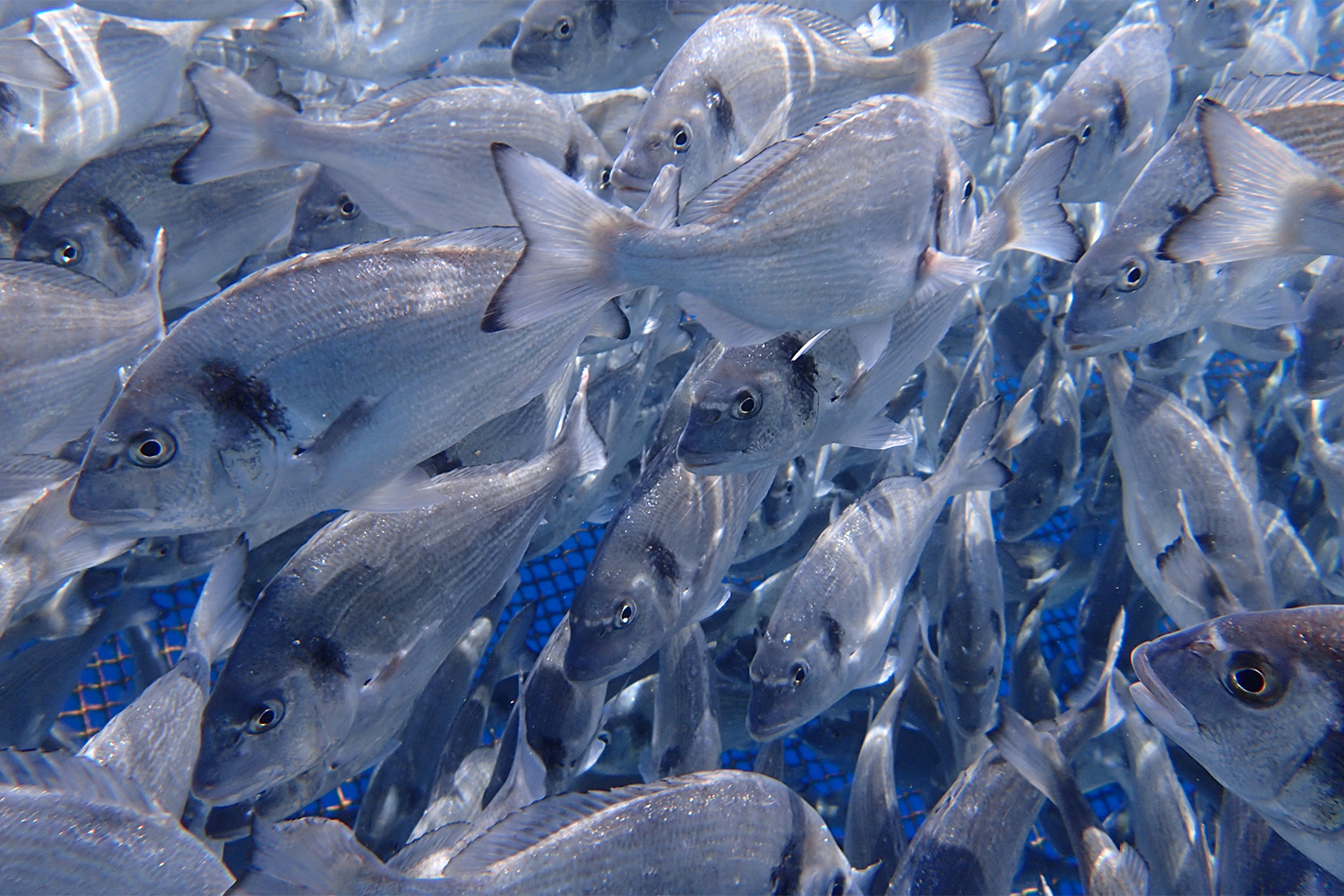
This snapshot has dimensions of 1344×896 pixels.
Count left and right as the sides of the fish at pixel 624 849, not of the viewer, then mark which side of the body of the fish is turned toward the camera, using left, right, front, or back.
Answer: right

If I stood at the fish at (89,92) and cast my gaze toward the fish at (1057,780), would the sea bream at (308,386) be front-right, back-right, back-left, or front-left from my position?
front-right

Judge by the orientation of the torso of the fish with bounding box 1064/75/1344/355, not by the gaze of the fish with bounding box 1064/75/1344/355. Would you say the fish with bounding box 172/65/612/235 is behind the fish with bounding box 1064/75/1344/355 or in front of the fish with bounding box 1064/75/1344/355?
in front

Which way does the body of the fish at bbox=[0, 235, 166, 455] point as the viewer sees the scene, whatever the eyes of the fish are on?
to the viewer's left

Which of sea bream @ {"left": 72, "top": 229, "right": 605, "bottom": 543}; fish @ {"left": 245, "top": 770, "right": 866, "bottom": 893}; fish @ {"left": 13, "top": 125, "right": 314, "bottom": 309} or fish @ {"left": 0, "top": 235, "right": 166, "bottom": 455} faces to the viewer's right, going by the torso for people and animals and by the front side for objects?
fish @ {"left": 245, "top": 770, "right": 866, "bottom": 893}

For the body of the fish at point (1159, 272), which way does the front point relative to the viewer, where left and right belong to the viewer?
facing to the left of the viewer

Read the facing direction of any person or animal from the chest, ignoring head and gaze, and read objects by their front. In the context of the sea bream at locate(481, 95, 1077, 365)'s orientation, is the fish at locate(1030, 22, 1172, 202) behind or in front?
in front

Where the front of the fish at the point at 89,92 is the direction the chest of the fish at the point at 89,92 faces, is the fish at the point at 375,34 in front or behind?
behind

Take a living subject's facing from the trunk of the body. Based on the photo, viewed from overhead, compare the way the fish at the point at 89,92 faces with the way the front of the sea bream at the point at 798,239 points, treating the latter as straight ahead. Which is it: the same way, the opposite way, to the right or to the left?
the opposite way

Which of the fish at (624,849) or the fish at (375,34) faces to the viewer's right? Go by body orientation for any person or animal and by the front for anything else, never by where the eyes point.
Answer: the fish at (624,849)

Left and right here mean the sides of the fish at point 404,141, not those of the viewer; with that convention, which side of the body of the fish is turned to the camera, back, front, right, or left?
right

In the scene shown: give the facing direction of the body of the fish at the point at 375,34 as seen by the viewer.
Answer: to the viewer's left

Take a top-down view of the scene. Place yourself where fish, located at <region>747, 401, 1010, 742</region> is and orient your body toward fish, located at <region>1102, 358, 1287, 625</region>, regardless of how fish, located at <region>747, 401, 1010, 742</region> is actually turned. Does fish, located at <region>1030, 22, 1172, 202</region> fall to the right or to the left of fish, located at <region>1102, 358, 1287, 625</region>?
left

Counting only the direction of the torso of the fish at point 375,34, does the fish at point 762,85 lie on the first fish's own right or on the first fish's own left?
on the first fish's own left

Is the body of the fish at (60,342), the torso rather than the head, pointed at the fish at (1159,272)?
no

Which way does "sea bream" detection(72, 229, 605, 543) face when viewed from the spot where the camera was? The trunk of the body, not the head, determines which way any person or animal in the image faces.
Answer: facing to the left of the viewer

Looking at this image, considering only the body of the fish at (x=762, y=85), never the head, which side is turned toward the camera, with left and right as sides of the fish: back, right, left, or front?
left
